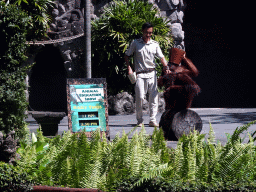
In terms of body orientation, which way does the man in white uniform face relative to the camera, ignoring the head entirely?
toward the camera

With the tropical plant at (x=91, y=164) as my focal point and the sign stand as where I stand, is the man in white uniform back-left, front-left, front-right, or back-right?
back-left

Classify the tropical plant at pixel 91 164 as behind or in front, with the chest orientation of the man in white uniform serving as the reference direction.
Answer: in front

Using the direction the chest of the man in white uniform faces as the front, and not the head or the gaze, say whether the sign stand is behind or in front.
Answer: in front
